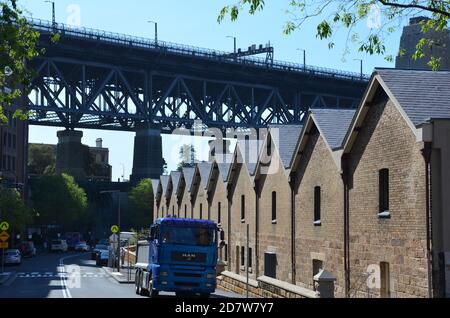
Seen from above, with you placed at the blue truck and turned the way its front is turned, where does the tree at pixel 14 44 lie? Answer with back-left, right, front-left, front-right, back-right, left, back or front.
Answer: front-right

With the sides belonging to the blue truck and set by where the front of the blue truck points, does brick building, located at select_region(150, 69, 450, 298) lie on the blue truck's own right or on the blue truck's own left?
on the blue truck's own left

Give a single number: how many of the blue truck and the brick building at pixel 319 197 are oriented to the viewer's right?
0

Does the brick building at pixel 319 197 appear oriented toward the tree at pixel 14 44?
yes

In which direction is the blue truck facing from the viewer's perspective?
toward the camera

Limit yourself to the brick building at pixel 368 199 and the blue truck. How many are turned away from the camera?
0

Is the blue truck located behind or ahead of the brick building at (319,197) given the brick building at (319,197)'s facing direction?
ahead

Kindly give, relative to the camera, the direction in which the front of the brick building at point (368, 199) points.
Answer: facing the viewer and to the left of the viewer

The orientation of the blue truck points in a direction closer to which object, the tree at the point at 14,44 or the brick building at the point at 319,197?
the tree

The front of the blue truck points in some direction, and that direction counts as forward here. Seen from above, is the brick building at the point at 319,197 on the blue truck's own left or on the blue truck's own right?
on the blue truck's own left
